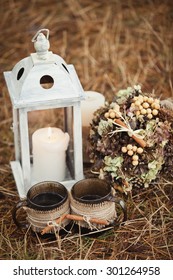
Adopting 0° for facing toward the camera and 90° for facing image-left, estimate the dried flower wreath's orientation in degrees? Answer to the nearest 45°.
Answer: approximately 0°

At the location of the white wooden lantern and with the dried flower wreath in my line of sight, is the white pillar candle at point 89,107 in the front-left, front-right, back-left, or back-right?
front-left
